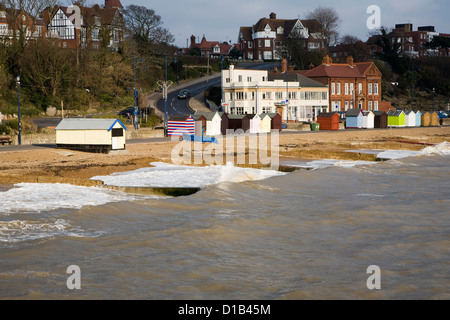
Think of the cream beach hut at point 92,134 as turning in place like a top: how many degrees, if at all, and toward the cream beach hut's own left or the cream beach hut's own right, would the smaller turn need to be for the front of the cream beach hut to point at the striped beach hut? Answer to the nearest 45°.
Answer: approximately 90° to the cream beach hut's own left

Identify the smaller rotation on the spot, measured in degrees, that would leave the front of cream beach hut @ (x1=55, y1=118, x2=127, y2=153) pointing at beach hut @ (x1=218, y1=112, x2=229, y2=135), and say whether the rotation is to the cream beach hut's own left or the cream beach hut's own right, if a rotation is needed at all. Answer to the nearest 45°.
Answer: approximately 90° to the cream beach hut's own left

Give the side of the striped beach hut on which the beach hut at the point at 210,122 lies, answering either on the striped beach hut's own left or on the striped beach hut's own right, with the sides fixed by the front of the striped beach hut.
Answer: on the striped beach hut's own left

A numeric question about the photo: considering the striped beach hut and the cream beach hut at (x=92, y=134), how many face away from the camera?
0

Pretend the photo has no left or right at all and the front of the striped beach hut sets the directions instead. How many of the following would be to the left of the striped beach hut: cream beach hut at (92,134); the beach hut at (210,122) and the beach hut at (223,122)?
2

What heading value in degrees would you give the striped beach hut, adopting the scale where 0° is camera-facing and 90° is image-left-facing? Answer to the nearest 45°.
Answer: approximately 315°

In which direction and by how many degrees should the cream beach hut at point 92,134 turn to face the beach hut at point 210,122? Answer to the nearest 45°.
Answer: approximately 90° to its left

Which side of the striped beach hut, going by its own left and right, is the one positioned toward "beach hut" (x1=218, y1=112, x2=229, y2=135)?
left

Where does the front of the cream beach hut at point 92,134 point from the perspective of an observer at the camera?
facing the viewer and to the right of the viewer
